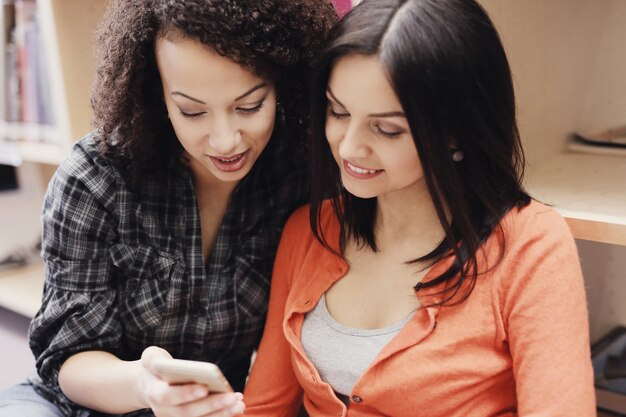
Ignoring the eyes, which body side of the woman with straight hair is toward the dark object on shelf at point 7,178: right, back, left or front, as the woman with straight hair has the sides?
right

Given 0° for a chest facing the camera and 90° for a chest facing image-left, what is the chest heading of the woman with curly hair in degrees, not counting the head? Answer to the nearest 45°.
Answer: approximately 0°

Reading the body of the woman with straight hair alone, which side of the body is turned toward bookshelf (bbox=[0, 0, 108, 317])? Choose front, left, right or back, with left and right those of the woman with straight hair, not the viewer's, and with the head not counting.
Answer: right

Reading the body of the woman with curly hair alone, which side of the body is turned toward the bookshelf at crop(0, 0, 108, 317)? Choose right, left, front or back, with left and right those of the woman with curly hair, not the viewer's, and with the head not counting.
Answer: back

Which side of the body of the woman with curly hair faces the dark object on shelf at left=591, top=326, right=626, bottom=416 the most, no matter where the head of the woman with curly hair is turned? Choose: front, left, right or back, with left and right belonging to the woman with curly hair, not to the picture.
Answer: left

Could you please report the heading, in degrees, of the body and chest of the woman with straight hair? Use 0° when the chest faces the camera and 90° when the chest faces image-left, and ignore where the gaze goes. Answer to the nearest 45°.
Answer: approximately 45°

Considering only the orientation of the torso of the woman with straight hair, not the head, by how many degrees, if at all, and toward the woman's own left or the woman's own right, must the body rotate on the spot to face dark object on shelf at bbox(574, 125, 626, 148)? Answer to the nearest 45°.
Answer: approximately 180°

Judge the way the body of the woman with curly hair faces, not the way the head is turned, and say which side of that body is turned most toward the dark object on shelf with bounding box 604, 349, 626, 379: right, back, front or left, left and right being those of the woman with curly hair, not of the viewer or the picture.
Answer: left
